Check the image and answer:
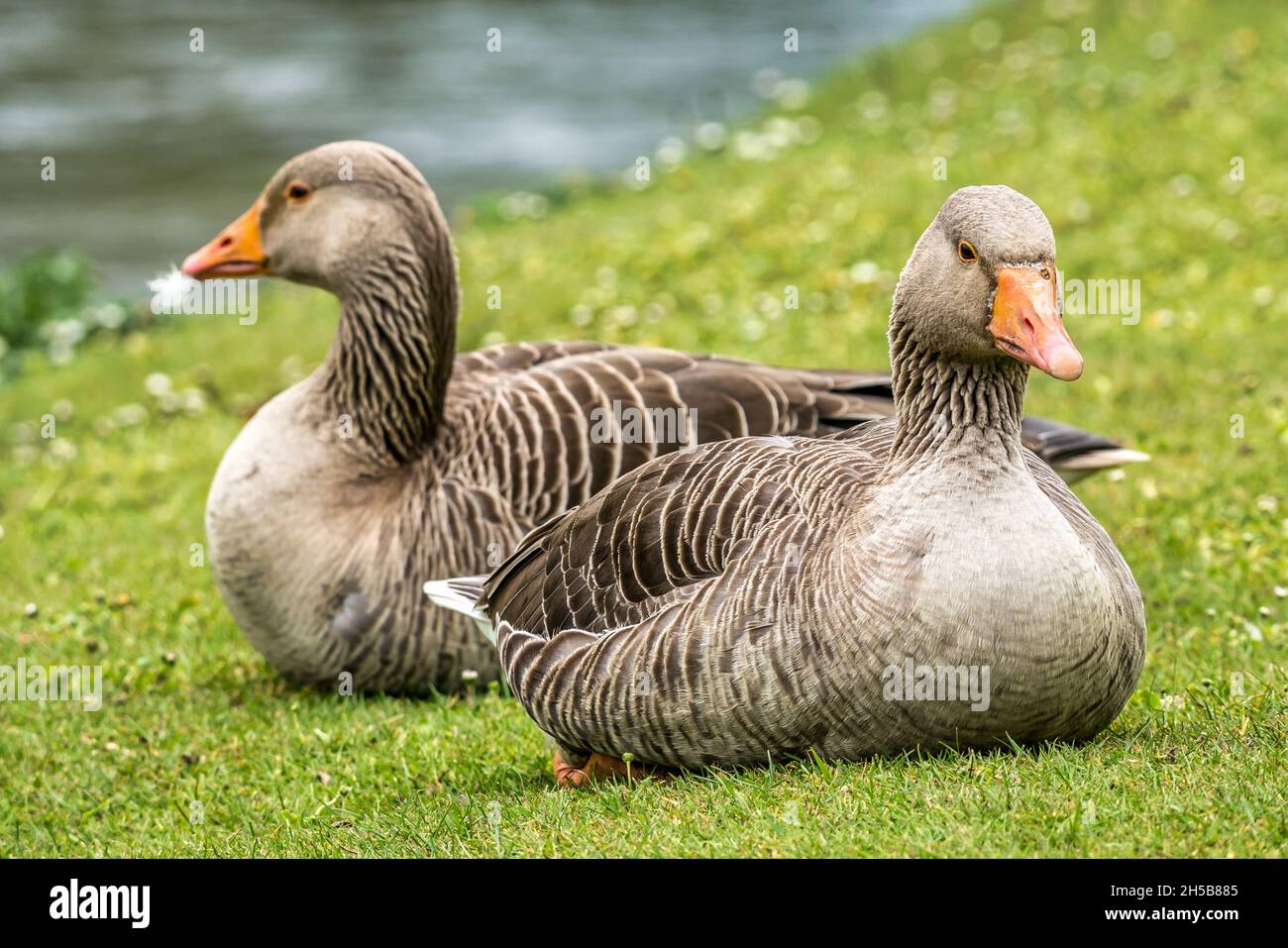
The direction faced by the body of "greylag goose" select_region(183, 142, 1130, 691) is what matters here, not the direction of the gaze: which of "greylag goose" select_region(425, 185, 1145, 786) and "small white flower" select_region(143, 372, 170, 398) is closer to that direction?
the small white flower

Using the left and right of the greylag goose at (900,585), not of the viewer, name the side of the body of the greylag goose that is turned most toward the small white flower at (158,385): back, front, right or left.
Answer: back

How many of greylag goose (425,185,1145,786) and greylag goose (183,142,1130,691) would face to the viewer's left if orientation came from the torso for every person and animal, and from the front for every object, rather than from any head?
1

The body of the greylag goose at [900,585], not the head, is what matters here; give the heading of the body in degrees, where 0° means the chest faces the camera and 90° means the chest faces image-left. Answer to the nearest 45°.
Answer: approximately 315°

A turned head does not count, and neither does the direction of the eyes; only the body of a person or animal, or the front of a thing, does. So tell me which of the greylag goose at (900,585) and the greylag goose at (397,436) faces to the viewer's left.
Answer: the greylag goose at (397,436)

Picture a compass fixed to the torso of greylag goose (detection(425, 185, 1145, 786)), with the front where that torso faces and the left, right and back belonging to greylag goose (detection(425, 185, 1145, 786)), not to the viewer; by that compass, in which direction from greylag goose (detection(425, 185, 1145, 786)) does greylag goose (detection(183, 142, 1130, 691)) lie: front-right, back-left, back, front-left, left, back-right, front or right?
back

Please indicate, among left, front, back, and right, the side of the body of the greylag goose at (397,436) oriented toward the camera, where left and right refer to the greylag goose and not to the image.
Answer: left

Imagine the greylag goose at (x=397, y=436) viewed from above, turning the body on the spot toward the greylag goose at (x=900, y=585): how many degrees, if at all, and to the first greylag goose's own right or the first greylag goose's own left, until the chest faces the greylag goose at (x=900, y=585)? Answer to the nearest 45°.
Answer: approximately 135° to the first greylag goose's own left
